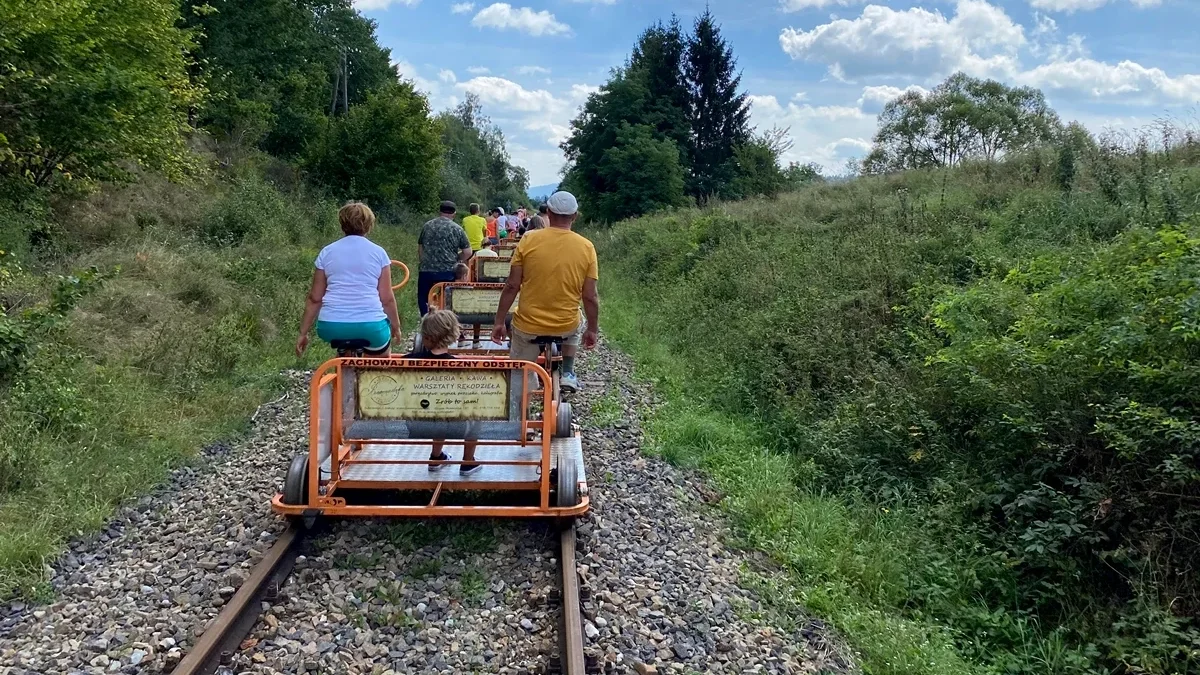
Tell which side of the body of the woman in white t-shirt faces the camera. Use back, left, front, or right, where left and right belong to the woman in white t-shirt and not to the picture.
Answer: back

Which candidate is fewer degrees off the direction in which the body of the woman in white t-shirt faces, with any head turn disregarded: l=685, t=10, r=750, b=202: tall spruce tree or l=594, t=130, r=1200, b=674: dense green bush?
the tall spruce tree

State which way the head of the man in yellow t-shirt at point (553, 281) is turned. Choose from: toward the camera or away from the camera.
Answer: away from the camera

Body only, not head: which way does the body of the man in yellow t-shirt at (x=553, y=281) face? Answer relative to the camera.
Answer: away from the camera

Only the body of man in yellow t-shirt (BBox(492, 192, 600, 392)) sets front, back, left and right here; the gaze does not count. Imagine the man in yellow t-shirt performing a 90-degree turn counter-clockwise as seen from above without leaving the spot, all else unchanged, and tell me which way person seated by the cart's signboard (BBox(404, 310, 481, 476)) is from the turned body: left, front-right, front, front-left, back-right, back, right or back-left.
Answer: front-left

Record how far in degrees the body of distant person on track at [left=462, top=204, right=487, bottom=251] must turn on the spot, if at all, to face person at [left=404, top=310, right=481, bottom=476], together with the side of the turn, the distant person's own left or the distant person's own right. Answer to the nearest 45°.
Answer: approximately 180°

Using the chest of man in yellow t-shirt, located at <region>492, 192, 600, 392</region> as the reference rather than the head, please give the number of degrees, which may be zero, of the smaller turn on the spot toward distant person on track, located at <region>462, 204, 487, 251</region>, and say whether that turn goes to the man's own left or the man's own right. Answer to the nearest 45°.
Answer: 0° — they already face them

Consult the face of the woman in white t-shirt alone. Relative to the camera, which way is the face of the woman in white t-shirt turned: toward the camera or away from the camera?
away from the camera

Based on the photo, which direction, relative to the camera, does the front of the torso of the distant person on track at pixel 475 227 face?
away from the camera

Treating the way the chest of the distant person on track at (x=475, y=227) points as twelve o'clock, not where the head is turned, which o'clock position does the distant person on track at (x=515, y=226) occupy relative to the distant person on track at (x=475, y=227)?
the distant person on track at (x=515, y=226) is roughly at 12 o'clock from the distant person on track at (x=475, y=227).

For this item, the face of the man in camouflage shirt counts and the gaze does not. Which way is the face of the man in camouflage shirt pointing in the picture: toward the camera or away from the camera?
away from the camera
